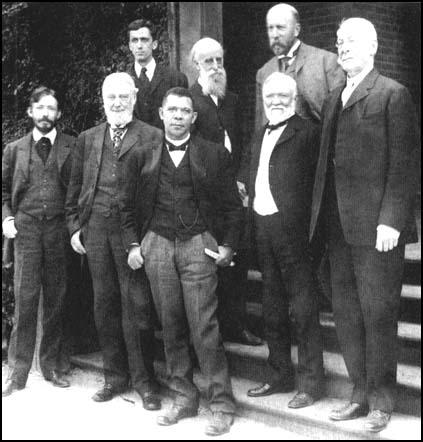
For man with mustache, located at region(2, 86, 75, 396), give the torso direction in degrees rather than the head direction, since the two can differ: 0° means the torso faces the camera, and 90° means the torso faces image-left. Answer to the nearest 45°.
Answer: approximately 0°

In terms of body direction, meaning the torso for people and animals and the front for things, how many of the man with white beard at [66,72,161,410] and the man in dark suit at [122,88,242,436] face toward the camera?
2

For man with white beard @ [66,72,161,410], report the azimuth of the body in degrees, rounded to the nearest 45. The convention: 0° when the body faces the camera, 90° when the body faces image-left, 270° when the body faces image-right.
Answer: approximately 0°

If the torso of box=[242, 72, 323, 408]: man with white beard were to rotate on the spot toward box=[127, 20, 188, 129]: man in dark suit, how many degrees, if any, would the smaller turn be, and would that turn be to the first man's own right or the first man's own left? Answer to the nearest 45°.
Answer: approximately 90° to the first man's own right

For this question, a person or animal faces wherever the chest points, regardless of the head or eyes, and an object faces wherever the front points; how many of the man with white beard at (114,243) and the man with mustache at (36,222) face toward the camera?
2
